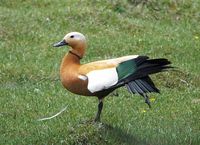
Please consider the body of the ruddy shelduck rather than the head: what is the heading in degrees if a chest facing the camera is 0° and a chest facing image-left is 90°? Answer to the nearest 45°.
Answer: approximately 90°
